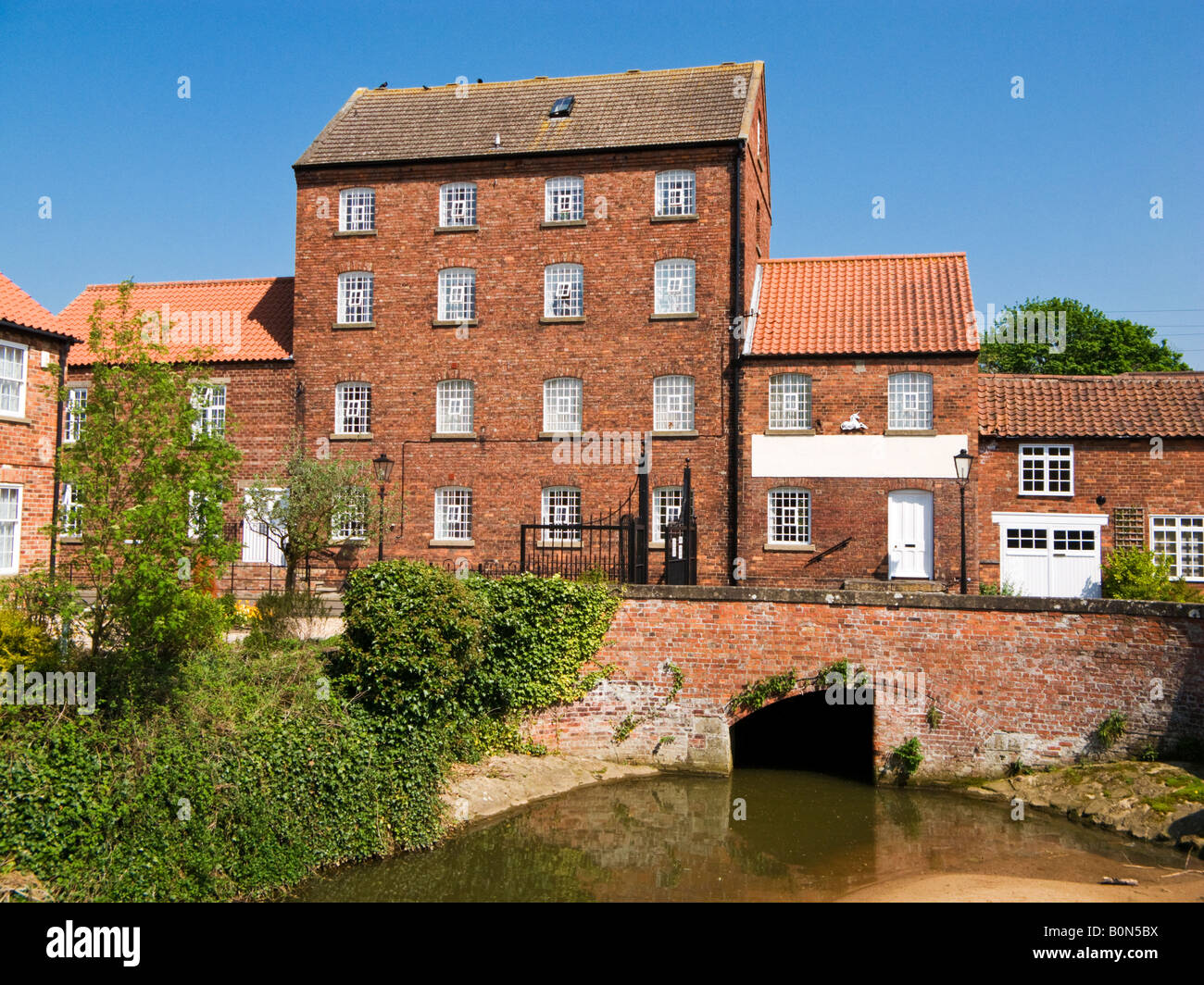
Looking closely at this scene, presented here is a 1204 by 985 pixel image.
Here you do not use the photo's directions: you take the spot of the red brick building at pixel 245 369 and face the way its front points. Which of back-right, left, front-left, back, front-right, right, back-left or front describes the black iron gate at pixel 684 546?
front-left

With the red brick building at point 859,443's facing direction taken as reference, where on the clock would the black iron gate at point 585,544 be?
The black iron gate is roughly at 3 o'clock from the red brick building.

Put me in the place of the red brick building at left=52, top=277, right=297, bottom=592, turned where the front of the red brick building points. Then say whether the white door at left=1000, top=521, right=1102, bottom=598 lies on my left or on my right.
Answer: on my left

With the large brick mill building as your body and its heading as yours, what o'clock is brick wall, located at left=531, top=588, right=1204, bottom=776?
The brick wall is roughly at 11 o'clock from the large brick mill building.

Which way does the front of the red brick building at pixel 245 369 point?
toward the camera

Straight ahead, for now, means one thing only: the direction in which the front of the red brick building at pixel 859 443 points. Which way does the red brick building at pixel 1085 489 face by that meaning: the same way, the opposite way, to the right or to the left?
the same way

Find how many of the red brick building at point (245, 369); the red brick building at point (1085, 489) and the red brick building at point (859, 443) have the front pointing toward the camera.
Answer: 3

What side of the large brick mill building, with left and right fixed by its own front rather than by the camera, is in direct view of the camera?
front

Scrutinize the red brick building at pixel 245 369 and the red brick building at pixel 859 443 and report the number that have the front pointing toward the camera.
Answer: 2

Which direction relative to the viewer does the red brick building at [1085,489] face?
toward the camera
